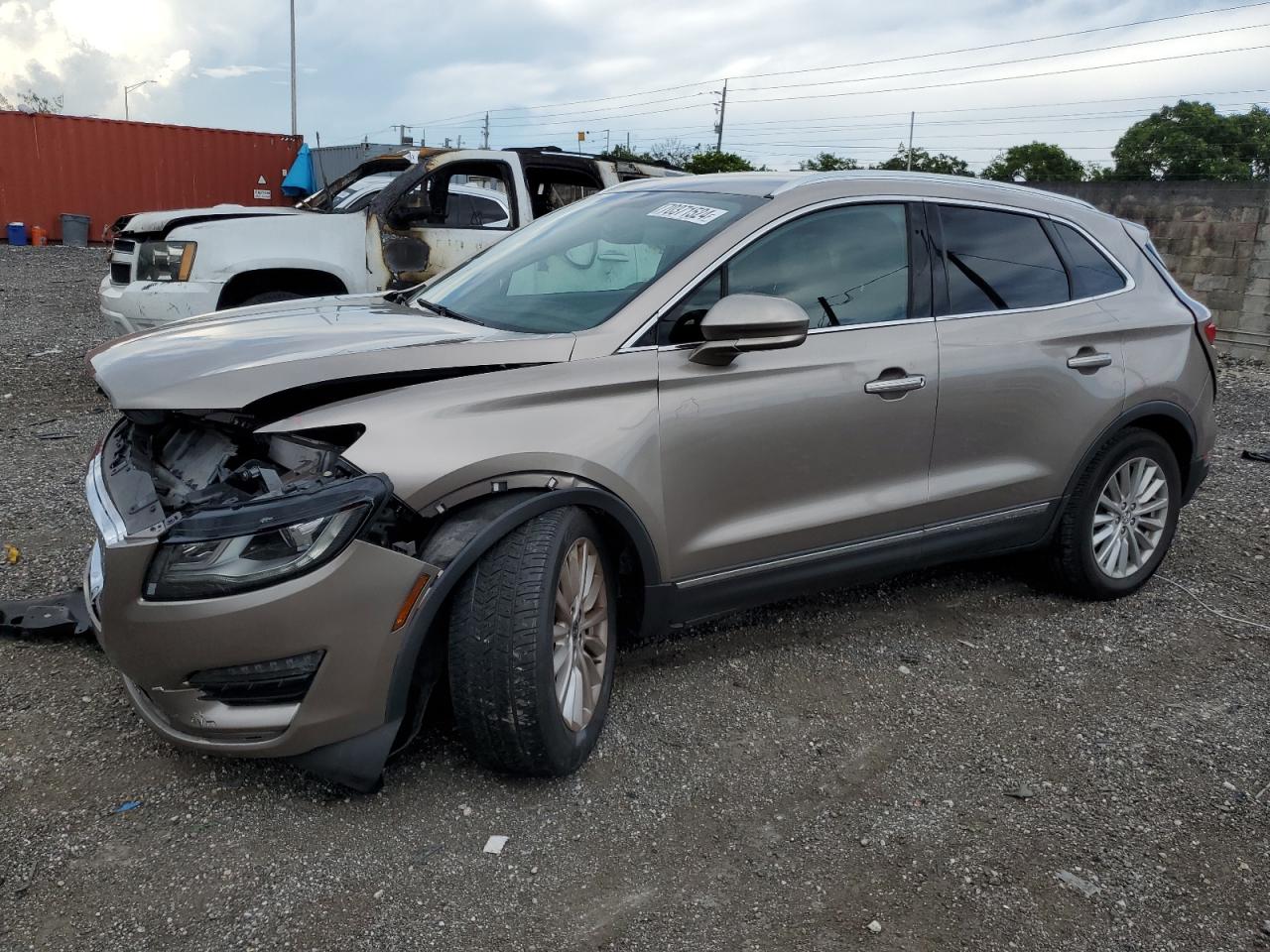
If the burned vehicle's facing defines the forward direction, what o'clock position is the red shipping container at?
The red shipping container is roughly at 4 o'clock from the burned vehicle.

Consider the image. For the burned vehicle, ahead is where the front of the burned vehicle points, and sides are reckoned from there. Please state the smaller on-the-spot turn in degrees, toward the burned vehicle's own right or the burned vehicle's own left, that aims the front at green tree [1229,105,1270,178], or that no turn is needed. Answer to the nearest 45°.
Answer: approximately 180°

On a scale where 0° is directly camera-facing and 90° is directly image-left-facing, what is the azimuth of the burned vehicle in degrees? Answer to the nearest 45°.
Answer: approximately 45°

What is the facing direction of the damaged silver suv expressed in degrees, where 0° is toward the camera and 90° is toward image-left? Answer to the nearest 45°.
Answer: approximately 45°

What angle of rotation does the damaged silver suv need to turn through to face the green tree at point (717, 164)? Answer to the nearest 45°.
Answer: approximately 135° to its right
